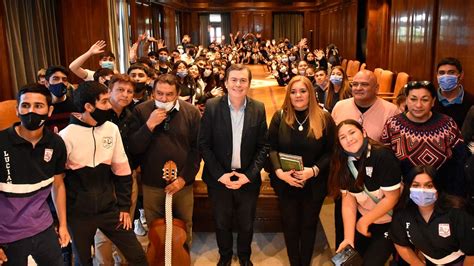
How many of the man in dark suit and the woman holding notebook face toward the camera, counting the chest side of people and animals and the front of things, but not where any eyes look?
2

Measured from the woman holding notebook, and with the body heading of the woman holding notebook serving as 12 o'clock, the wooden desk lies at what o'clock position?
The wooden desk is roughly at 5 o'clock from the woman holding notebook.

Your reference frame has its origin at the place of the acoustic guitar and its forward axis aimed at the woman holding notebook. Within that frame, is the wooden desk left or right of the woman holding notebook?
left

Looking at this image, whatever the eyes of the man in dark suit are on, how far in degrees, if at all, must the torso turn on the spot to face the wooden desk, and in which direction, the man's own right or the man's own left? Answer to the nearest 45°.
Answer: approximately 180°

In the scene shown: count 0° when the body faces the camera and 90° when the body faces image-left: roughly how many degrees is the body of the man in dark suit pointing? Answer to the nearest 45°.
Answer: approximately 0°

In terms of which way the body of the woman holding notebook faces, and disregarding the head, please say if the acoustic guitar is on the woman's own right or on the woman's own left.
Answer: on the woman's own right
